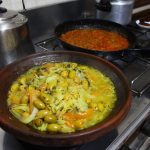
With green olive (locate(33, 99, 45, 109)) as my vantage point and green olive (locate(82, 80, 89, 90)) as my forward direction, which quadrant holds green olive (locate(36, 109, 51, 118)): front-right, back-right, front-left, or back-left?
back-right

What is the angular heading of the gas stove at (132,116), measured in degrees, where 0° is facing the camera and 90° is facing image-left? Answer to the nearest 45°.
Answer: approximately 315°
